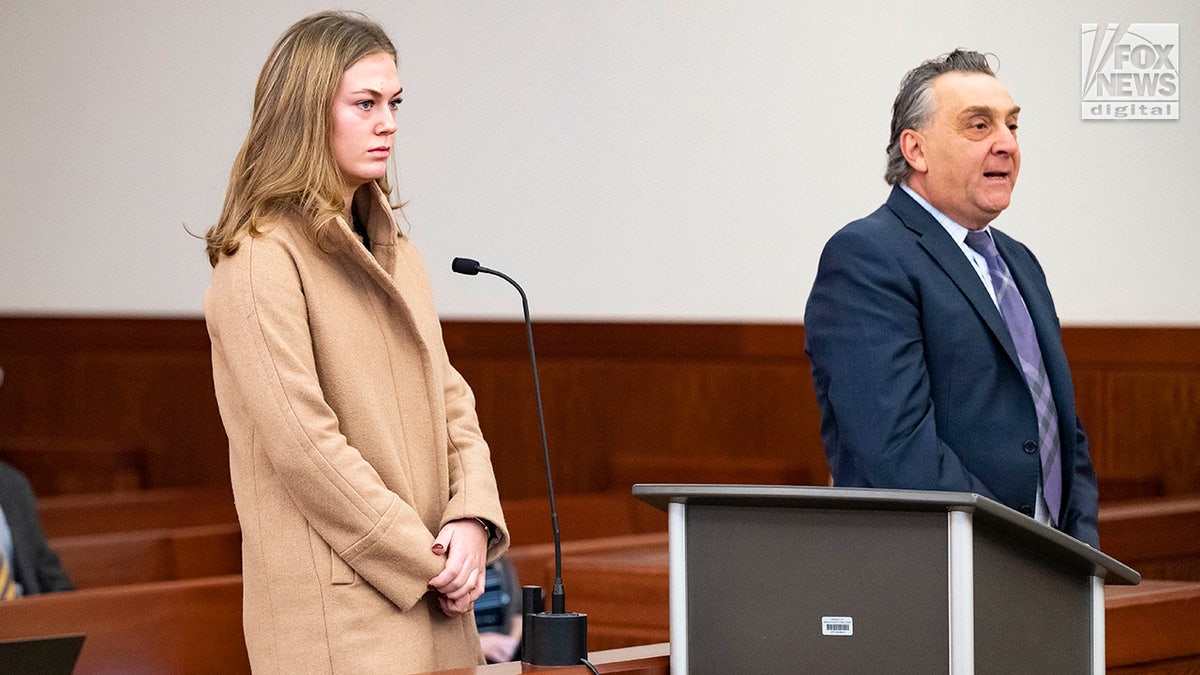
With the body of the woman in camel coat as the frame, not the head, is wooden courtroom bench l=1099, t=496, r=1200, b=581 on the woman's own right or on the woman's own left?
on the woman's own left

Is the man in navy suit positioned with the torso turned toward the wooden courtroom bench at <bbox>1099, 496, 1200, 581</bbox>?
no

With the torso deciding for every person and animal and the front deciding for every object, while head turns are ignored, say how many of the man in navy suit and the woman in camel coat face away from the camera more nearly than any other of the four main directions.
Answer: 0

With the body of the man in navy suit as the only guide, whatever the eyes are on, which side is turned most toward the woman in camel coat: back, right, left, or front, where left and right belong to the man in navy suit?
right

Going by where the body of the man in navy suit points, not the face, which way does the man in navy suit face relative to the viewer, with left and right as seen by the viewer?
facing the viewer and to the right of the viewer

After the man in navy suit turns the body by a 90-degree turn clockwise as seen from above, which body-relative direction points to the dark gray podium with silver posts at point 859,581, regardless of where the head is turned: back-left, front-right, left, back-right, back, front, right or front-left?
front-left

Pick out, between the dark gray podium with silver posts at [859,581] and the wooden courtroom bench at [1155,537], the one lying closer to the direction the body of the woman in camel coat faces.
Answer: the dark gray podium with silver posts
